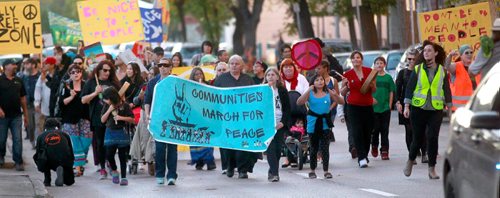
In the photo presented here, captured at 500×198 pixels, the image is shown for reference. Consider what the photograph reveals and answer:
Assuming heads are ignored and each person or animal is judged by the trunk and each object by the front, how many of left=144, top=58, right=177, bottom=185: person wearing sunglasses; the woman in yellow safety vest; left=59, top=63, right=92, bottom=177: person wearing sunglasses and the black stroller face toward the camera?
4

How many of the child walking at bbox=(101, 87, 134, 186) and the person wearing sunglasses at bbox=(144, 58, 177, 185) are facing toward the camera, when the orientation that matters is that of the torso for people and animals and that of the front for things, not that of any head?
2

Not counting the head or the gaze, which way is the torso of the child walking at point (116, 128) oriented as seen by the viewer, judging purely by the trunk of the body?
toward the camera

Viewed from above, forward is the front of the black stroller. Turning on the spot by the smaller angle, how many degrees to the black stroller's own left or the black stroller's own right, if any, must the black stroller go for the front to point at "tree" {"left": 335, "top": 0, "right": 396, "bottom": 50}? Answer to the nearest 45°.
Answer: approximately 180°

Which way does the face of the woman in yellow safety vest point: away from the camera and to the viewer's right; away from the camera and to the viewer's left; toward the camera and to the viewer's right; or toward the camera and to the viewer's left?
toward the camera and to the viewer's left

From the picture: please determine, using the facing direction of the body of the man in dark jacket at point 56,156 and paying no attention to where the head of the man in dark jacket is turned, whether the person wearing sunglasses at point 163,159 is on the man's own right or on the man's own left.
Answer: on the man's own right

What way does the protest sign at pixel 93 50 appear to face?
toward the camera

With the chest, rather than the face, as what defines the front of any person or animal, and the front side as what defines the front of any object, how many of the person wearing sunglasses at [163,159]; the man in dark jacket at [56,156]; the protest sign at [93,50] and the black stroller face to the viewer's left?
0

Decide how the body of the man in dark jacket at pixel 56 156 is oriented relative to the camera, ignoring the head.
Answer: away from the camera

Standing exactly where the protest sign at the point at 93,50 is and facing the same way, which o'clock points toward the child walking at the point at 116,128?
The child walking is roughly at 12 o'clock from the protest sign.

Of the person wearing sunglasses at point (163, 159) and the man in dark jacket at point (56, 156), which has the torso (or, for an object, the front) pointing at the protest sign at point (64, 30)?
the man in dark jacket
